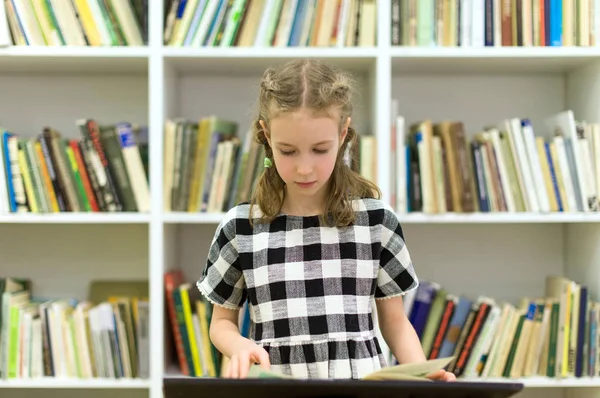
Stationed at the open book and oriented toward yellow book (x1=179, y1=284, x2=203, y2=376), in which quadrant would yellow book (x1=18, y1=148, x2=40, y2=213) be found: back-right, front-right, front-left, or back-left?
front-left

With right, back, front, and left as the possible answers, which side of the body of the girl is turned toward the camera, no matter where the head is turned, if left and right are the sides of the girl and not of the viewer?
front

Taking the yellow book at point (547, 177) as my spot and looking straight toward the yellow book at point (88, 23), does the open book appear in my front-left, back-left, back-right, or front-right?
front-left

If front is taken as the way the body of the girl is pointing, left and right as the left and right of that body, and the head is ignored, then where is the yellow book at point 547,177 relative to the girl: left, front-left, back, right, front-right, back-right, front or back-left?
back-left

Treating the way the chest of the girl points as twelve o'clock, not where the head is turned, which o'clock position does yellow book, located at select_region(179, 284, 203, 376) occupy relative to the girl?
The yellow book is roughly at 5 o'clock from the girl.

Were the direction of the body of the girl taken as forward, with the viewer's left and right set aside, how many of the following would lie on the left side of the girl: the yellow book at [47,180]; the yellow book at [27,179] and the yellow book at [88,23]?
0

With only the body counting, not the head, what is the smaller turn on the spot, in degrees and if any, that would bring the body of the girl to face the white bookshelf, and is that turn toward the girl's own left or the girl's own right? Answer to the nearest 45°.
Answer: approximately 180°

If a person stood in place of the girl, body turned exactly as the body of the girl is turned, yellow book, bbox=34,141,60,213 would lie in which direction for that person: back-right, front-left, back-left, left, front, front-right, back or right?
back-right

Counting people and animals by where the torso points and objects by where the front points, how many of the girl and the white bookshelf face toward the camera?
2

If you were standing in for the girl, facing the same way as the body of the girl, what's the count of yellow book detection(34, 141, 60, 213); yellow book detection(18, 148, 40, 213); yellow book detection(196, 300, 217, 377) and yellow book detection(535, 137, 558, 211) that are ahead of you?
0

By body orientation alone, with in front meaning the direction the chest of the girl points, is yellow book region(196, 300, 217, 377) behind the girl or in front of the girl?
behind

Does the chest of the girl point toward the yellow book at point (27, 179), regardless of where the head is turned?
no

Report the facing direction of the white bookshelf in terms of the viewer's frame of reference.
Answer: facing the viewer

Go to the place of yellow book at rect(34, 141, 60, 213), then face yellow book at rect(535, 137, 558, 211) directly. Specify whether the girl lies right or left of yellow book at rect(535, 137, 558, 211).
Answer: right

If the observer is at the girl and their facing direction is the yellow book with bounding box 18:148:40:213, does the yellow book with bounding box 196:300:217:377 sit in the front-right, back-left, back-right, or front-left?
front-right

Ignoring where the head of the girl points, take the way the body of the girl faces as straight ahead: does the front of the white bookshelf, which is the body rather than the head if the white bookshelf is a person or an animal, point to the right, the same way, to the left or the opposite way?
the same way

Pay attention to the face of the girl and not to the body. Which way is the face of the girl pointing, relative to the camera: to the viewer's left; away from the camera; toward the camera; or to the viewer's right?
toward the camera
